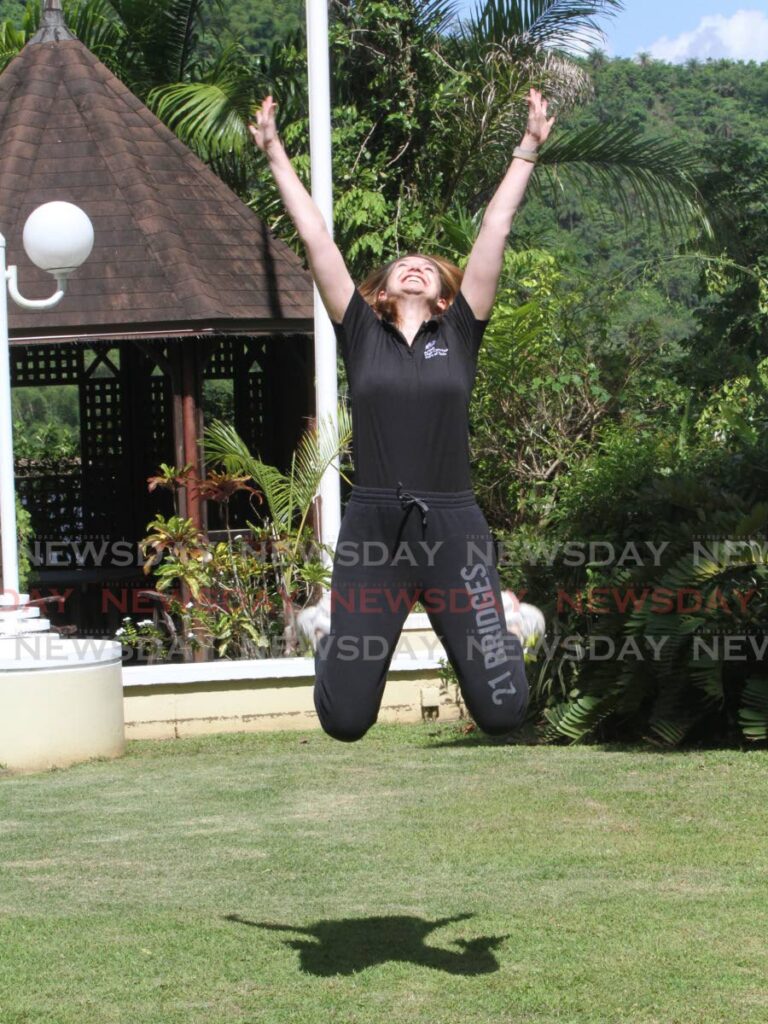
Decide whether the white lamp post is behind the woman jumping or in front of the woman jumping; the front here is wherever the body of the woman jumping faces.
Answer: behind

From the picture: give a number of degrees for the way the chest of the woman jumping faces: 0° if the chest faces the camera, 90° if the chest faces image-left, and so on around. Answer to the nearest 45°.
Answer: approximately 0°

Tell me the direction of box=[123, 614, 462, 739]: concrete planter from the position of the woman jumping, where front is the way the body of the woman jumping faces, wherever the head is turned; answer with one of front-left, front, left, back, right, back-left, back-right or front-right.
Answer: back

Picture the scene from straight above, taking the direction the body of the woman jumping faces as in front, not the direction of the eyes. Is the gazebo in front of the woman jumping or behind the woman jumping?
behind

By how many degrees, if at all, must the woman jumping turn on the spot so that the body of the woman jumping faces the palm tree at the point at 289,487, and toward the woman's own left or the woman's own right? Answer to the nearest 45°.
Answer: approximately 180°

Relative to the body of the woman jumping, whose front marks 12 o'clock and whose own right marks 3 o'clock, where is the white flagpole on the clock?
The white flagpole is roughly at 6 o'clock from the woman jumping.

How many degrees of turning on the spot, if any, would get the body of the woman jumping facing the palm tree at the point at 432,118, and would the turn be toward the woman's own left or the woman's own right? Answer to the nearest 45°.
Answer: approximately 180°
